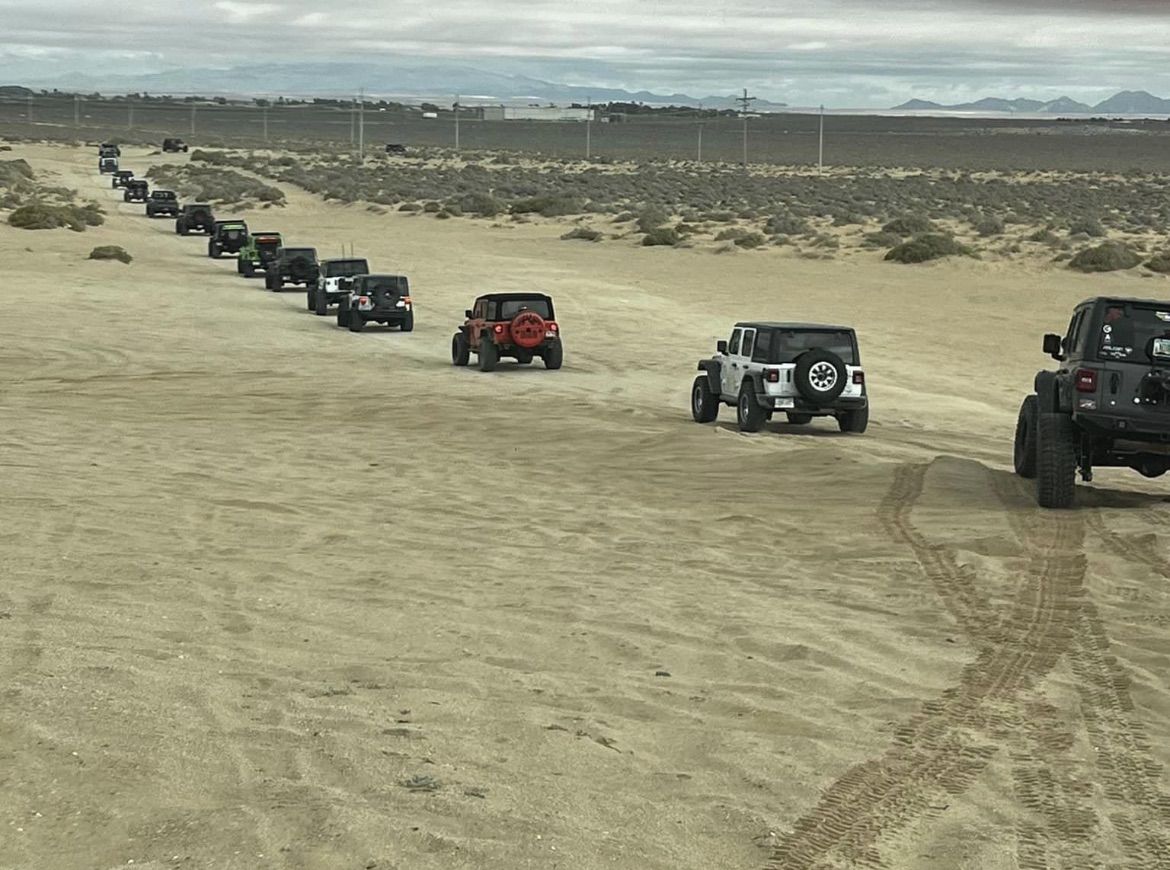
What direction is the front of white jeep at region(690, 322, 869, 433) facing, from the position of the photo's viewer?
facing away from the viewer and to the left of the viewer

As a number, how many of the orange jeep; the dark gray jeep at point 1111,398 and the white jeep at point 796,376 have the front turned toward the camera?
0

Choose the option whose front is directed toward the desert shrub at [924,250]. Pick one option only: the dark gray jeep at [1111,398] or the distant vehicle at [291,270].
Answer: the dark gray jeep

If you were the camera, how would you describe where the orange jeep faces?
facing away from the viewer and to the left of the viewer

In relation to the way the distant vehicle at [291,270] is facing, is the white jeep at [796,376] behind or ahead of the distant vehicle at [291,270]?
behind

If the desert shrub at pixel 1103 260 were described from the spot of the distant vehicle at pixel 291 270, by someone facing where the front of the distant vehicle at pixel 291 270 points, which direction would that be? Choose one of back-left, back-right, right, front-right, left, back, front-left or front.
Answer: back-right

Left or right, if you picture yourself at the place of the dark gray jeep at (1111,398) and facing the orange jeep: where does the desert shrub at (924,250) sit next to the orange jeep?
right

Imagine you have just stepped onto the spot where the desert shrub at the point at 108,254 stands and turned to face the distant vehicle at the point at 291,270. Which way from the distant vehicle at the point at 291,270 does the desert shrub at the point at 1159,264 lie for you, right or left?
left

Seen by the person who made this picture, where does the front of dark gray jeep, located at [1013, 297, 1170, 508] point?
facing away from the viewer

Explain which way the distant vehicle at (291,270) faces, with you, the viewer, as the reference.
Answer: facing away from the viewer and to the left of the viewer

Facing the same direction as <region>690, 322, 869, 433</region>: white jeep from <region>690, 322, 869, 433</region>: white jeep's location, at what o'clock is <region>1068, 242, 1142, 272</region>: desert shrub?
The desert shrub is roughly at 2 o'clock from the white jeep.

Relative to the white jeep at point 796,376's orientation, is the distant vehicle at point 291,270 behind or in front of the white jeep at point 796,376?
in front

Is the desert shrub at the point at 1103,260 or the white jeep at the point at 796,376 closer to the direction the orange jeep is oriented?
the desert shrub

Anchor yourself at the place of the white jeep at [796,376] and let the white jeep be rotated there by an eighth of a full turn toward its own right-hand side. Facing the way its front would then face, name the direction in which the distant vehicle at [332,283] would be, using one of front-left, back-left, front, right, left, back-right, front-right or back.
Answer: front-left

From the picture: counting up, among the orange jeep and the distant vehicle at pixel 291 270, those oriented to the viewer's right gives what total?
0

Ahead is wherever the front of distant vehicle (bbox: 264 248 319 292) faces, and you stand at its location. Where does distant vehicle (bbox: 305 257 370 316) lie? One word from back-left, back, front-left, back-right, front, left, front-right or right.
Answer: back-left
